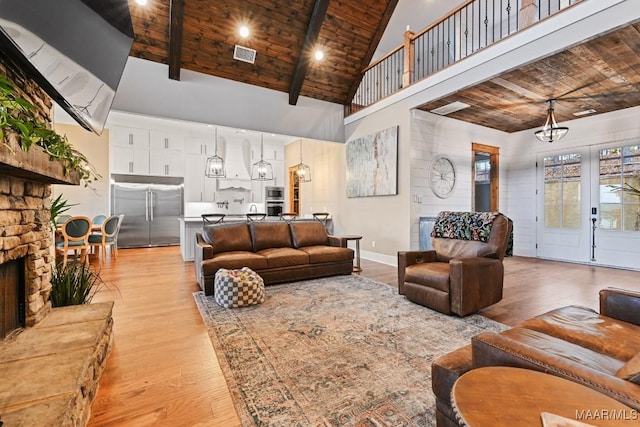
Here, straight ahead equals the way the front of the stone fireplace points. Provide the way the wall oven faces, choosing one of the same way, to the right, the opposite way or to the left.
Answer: to the right

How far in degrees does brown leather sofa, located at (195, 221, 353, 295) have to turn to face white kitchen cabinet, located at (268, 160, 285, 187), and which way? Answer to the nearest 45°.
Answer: approximately 135° to its left

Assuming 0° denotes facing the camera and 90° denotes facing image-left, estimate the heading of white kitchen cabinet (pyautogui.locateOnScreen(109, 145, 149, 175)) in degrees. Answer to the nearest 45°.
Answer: approximately 0°

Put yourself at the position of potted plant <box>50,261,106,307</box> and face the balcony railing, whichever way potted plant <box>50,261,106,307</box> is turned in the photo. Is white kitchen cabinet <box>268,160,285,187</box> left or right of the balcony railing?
left

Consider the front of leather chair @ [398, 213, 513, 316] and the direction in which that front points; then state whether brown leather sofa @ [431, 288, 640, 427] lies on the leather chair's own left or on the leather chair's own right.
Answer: on the leather chair's own left

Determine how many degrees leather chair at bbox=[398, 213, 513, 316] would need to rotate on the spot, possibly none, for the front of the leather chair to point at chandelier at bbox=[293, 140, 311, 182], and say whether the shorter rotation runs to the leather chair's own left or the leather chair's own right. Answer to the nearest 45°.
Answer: approximately 90° to the leather chair's own right

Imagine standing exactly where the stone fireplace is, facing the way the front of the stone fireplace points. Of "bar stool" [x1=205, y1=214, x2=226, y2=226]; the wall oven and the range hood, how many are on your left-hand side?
3

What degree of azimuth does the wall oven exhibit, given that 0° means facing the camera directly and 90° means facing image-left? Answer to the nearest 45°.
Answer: approximately 0°
